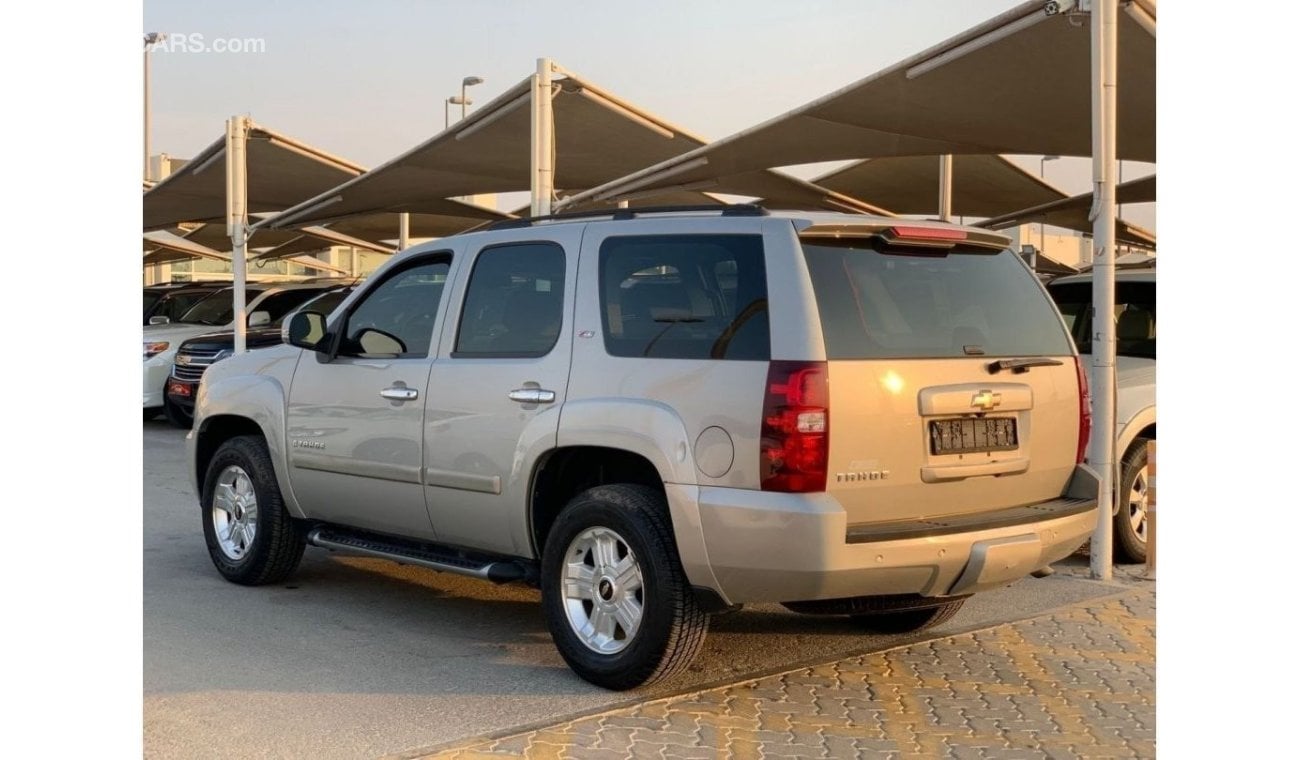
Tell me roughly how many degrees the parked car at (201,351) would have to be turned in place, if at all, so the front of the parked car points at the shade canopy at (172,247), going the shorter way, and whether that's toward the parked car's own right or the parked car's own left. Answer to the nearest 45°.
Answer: approximately 135° to the parked car's own right

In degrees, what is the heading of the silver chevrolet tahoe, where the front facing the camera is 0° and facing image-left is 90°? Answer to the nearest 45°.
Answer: approximately 135°

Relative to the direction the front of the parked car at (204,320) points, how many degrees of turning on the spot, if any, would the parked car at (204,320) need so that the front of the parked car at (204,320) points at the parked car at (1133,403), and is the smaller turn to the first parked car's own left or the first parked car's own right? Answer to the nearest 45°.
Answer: approximately 90° to the first parked car's own left

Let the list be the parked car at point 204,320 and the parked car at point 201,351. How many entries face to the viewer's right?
0

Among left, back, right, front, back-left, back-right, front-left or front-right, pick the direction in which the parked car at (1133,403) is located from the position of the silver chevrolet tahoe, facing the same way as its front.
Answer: right

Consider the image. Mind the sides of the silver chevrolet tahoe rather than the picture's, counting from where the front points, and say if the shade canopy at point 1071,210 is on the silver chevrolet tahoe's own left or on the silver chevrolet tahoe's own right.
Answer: on the silver chevrolet tahoe's own right

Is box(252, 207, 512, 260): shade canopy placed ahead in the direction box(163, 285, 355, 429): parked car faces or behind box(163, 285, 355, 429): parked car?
behind

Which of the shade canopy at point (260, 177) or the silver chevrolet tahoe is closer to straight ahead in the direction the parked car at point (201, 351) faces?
the silver chevrolet tahoe

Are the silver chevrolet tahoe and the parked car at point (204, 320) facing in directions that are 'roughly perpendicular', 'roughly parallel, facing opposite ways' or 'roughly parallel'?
roughly perpendicular

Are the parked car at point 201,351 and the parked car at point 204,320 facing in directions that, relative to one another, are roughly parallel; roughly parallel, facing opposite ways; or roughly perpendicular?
roughly parallel

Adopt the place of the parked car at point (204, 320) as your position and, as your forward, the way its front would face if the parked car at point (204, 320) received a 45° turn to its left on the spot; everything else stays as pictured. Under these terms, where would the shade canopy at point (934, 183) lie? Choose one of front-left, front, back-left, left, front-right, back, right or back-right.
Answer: left

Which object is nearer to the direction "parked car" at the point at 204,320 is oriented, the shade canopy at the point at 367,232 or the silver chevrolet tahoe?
the silver chevrolet tahoe

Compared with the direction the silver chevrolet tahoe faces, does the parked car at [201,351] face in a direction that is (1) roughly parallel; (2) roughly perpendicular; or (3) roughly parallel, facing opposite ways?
roughly perpendicular
